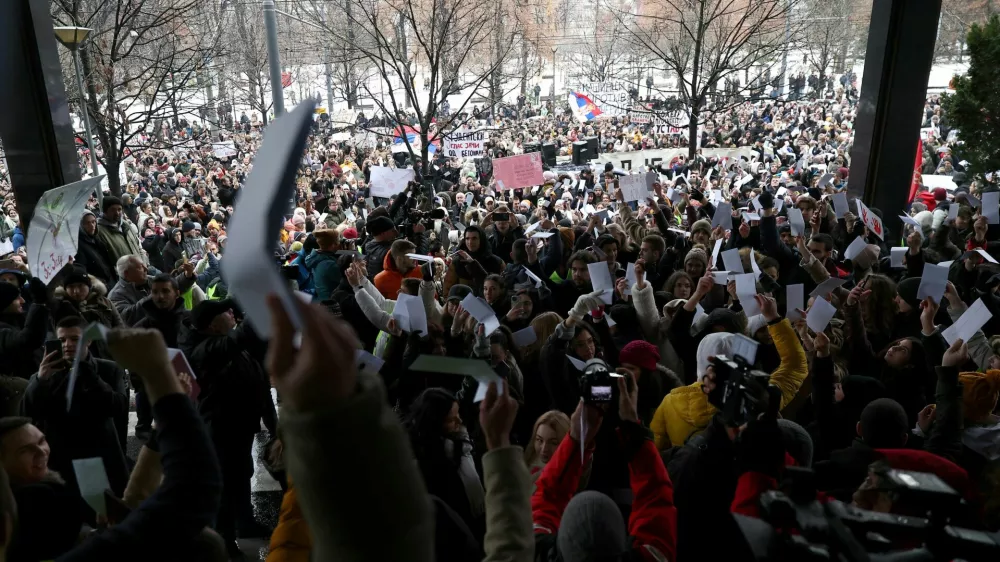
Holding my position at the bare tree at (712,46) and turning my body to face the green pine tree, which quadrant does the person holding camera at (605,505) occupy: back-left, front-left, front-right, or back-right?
front-right

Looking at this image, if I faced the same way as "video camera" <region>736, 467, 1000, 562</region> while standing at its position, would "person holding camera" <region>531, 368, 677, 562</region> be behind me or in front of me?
in front

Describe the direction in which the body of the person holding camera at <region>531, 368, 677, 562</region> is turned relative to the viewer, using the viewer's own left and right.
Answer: facing away from the viewer

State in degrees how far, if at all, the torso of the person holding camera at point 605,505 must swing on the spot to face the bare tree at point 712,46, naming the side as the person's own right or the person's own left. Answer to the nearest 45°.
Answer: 0° — they already face it

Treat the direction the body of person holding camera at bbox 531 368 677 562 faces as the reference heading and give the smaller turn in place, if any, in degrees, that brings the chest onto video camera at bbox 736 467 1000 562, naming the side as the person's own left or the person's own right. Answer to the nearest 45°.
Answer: approximately 135° to the person's own right

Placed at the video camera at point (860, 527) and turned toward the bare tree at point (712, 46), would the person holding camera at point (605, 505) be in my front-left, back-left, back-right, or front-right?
front-left

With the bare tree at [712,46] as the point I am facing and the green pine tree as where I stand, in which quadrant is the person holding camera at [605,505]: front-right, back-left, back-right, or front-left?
back-left

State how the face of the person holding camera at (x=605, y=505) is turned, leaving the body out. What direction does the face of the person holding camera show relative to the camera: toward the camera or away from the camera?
away from the camera

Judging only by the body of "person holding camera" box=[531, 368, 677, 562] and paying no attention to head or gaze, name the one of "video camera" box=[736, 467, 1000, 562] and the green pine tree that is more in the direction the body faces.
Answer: the green pine tree
